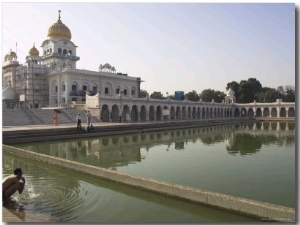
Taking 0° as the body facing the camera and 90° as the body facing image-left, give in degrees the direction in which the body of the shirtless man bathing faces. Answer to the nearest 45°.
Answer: approximately 270°

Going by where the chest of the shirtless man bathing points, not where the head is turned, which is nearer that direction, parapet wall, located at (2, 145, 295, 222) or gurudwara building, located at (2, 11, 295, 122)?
the parapet wall

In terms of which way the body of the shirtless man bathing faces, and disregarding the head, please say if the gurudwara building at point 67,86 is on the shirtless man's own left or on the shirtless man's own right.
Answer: on the shirtless man's own left
